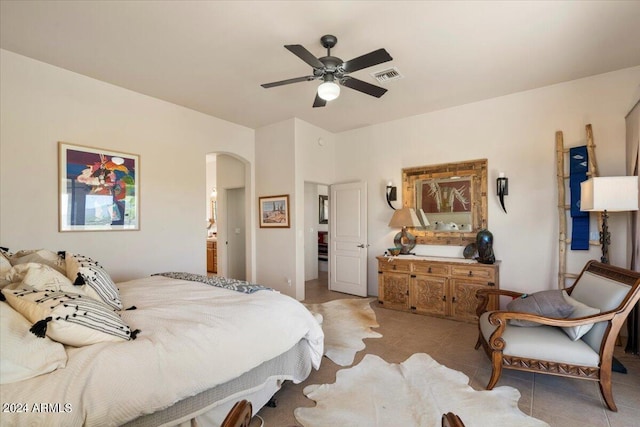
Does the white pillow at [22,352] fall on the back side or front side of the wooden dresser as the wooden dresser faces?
on the front side

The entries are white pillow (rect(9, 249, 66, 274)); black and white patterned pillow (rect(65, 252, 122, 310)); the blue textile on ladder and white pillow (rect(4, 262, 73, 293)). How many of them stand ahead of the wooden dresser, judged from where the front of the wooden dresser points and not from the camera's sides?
3

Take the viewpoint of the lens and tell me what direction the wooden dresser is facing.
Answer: facing the viewer and to the left of the viewer

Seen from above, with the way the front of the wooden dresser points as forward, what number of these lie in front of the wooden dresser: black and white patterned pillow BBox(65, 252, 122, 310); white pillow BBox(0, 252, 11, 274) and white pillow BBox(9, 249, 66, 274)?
3

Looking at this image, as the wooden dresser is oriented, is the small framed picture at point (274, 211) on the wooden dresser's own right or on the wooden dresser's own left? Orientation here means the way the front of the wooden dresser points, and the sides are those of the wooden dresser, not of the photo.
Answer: on the wooden dresser's own right

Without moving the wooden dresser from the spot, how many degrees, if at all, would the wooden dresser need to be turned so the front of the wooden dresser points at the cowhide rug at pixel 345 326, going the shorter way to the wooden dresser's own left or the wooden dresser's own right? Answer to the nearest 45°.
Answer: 0° — it already faces it

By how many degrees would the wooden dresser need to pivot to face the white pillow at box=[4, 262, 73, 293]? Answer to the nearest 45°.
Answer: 0° — it already faces it

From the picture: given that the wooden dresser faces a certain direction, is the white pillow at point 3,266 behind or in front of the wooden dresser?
in front

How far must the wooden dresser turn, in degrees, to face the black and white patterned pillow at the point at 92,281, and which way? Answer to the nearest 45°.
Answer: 0° — it already faces it

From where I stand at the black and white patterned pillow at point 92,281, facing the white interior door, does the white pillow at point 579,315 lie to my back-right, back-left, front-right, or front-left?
front-right

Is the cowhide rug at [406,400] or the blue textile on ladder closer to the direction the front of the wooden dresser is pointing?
the cowhide rug

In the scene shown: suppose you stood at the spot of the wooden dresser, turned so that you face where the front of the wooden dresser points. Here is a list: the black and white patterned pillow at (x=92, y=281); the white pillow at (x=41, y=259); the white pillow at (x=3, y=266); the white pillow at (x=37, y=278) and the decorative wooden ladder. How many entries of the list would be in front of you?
4
